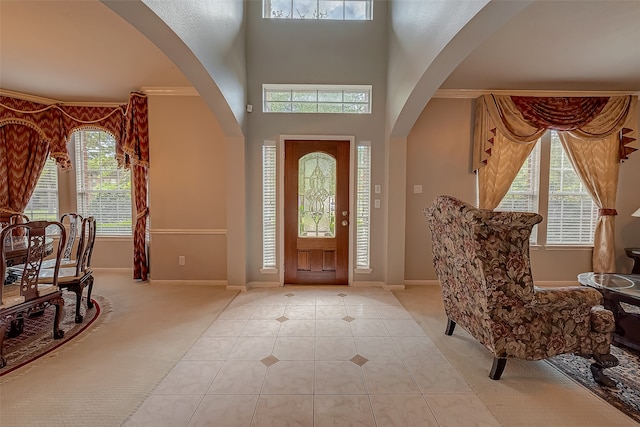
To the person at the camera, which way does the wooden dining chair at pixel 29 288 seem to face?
facing away from the viewer and to the left of the viewer

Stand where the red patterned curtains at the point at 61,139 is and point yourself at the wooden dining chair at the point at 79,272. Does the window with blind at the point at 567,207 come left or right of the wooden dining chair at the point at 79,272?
left

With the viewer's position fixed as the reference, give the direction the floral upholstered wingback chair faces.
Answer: facing away from the viewer and to the right of the viewer

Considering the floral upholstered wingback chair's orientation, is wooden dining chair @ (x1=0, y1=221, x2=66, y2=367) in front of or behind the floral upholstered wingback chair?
behind

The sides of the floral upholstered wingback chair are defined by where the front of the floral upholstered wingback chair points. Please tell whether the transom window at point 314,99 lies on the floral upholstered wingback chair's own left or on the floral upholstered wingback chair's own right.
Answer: on the floral upholstered wingback chair's own left

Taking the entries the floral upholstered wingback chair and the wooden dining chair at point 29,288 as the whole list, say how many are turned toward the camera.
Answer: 0

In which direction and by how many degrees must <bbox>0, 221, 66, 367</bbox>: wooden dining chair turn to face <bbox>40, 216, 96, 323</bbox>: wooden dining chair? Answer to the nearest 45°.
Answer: approximately 90° to its right

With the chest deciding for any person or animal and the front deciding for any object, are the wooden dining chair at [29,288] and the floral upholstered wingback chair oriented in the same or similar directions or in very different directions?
very different directions

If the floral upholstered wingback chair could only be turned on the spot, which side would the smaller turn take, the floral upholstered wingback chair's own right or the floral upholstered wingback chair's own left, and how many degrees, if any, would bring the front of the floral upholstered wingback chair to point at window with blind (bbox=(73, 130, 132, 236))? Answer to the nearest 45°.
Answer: approximately 135° to the floral upholstered wingback chair's own left

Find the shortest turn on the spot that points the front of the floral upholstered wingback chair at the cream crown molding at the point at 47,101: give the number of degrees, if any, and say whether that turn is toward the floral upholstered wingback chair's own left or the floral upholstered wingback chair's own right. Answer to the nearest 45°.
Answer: approximately 135° to the floral upholstered wingback chair's own left

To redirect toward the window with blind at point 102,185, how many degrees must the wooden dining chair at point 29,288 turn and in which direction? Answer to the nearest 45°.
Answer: approximately 45° to its right

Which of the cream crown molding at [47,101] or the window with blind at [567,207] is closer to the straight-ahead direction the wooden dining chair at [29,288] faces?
the cream crown molding
